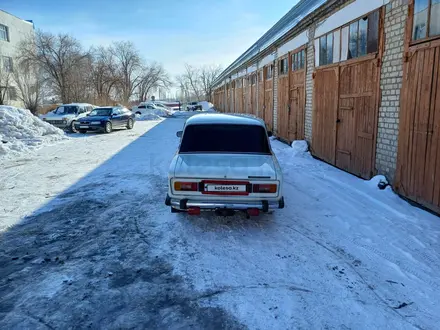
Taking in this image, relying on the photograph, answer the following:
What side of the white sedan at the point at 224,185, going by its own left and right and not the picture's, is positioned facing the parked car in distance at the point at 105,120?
front

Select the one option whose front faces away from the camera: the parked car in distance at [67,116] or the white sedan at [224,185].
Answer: the white sedan

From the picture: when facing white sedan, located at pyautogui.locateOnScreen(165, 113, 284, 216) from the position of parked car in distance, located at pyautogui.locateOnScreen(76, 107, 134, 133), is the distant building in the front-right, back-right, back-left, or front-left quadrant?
back-right

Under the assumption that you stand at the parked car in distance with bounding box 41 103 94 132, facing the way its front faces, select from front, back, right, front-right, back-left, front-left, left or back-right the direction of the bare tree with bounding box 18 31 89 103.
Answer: back-right

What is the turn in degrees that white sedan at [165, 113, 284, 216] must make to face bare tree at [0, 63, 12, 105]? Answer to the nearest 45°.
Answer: approximately 45° to its left

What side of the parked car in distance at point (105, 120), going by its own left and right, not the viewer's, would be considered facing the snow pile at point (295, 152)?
left

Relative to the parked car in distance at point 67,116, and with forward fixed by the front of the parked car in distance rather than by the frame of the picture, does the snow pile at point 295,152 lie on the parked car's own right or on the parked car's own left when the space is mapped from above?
on the parked car's own left

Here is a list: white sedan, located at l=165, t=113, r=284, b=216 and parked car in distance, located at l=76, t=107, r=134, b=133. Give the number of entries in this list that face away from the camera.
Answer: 1

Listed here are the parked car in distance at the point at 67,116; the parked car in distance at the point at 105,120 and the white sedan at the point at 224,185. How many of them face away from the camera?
1

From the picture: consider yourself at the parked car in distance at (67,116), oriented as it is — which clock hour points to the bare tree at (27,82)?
The bare tree is roughly at 4 o'clock from the parked car in distance.

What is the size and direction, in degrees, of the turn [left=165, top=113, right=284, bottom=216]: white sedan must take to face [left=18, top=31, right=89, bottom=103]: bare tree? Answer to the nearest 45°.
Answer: approximately 45° to its left

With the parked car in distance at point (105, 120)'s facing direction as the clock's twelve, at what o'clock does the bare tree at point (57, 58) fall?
The bare tree is roughly at 4 o'clock from the parked car in distance.

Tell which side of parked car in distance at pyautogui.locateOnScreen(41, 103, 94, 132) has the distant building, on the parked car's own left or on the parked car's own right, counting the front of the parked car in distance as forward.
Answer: on the parked car's own right

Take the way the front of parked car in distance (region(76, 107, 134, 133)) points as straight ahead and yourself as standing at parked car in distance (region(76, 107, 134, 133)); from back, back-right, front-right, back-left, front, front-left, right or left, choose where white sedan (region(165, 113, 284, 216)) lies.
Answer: front-left

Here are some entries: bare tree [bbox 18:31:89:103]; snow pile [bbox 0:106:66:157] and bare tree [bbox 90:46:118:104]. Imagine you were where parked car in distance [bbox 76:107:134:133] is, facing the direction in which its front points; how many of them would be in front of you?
1

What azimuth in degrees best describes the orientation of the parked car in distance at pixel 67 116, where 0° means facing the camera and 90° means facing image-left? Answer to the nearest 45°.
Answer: approximately 45°

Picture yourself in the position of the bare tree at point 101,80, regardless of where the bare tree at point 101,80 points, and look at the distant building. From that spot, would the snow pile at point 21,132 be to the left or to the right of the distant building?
left

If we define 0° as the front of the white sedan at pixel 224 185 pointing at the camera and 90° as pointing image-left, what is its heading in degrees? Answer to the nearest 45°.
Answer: approximately 180°

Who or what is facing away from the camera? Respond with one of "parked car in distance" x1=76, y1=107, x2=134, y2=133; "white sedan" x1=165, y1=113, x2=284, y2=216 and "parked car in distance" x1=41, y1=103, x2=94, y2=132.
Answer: the white sedan
